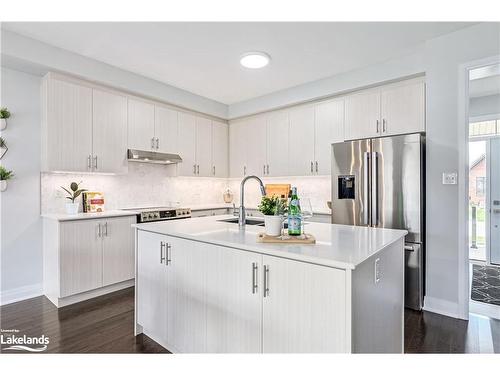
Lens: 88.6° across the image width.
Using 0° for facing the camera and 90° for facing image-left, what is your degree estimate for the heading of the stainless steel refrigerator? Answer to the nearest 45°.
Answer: approximately 45°

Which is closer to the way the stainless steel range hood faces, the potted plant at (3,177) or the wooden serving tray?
the wooden serving tray

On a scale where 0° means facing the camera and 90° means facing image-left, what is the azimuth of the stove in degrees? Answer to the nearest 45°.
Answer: approximately 315°

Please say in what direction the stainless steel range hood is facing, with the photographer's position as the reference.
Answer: facing the viewer and to the right of the viewer

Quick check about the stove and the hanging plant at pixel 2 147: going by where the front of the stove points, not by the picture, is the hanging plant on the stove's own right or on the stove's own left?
on the stove's own right

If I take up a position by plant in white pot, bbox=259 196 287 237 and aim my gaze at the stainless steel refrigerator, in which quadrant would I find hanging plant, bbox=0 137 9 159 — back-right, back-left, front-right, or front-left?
back-left

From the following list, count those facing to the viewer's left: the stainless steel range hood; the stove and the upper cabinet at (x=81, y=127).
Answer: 0

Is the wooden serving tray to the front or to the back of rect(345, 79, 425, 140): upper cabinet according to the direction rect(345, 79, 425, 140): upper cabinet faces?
to the front

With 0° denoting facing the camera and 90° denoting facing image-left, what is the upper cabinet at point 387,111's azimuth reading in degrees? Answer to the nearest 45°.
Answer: approximately 45°
